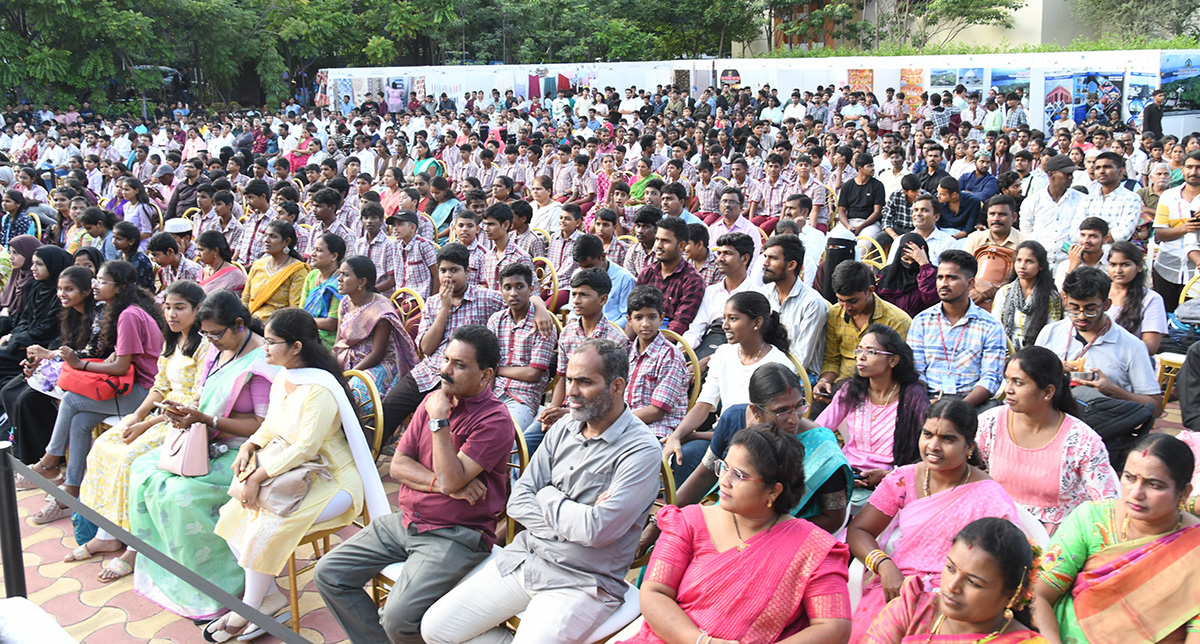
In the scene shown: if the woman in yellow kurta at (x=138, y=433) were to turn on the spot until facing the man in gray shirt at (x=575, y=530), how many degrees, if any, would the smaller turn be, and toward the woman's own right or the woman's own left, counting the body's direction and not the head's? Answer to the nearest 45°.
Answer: approximately 90° to the woman's own left

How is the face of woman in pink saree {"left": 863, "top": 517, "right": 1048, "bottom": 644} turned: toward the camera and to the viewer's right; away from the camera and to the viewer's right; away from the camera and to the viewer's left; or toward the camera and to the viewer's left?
toward the camera and to the viewer's left

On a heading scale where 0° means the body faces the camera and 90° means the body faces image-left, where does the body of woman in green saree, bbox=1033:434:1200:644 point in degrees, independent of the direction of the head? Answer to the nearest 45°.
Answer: approximately 45°

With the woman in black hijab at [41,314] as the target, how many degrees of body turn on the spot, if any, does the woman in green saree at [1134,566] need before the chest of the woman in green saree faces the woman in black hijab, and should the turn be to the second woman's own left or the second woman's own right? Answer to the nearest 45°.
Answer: approximately 45° to the second woman's own right

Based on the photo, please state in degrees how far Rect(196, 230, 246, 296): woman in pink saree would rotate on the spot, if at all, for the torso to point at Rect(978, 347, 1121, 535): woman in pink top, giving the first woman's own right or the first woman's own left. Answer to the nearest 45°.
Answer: approximately 90° to the first woman's own left

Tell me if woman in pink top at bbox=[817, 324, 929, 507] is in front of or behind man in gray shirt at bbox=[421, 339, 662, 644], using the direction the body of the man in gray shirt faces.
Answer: behind
